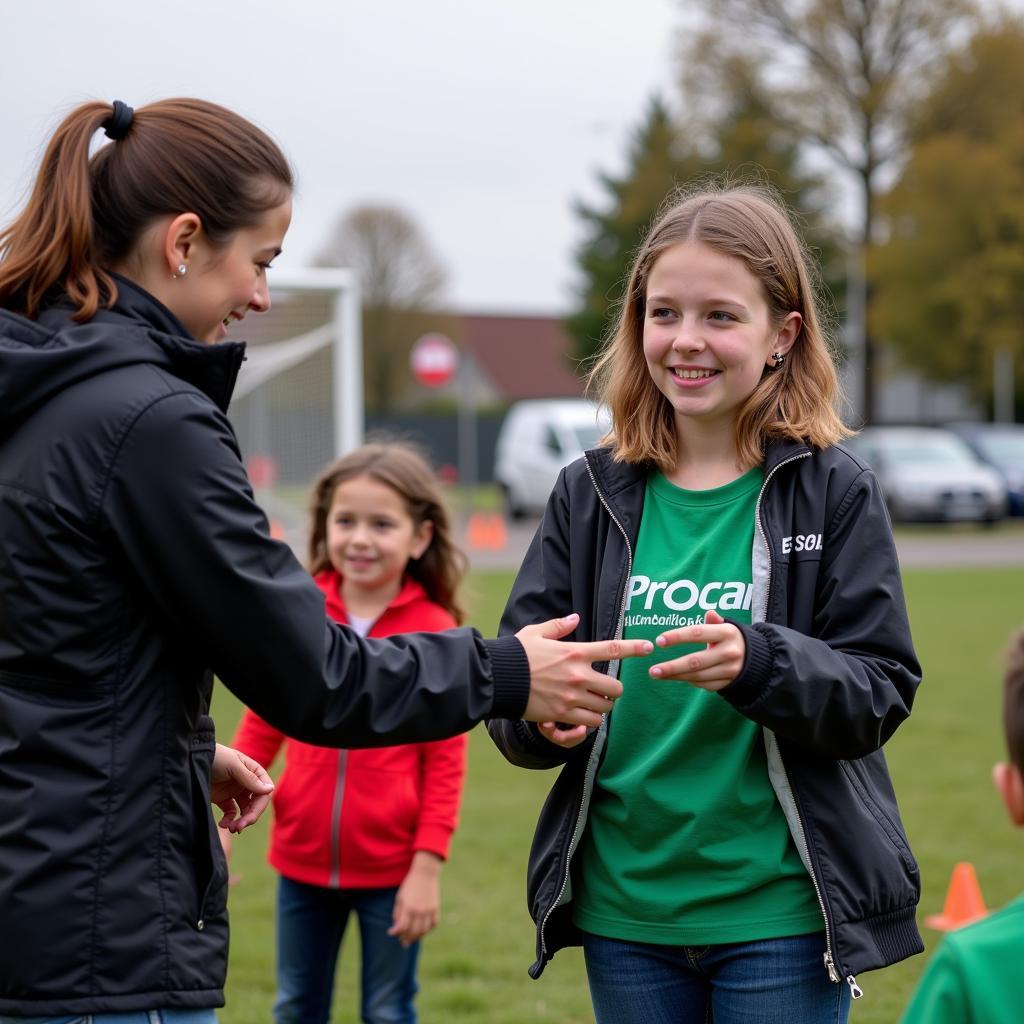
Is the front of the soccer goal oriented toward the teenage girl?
yes

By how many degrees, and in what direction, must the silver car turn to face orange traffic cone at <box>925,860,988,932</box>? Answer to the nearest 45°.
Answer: approximately 45° to its right

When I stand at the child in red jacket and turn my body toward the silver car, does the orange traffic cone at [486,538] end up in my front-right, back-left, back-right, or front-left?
front-left

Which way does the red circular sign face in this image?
toward the camera

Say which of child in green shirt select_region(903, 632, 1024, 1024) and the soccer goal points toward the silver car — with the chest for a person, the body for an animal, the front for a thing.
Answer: the child in green shirt

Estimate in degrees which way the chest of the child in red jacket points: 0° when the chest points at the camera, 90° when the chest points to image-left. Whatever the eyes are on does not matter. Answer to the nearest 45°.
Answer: approximately 0°

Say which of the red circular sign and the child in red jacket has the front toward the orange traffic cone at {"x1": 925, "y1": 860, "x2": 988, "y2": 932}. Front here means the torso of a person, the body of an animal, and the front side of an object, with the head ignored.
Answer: the red circular sign

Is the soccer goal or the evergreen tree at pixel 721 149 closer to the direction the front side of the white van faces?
the soccer goal

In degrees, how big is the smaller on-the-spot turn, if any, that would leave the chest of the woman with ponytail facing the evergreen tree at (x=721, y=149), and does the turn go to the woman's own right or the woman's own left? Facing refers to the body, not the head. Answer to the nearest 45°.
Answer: approximately 45° to the woman's own left

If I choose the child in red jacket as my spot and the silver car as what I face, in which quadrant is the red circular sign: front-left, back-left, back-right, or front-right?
front-left

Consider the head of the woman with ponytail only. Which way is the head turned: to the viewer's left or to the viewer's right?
to the viewer's right

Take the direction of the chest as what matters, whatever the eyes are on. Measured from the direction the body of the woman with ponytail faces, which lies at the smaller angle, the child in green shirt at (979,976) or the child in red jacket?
the child in green shirt

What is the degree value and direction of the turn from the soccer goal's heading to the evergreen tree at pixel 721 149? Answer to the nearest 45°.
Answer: approximately 180°

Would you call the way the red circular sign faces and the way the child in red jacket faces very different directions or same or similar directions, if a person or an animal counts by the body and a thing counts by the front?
same or similar directions

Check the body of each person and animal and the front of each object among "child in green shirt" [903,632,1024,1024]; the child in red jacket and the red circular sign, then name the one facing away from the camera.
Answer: the child in green shirt

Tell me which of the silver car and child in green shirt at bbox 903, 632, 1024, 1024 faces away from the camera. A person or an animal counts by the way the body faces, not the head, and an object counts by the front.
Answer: the child in green shirt

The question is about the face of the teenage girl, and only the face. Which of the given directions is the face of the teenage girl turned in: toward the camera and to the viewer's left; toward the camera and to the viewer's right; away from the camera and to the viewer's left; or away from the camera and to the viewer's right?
toward the camera and to the viewer's left

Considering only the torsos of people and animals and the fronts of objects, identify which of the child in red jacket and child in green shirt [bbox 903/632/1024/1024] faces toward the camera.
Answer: the child in red jacket

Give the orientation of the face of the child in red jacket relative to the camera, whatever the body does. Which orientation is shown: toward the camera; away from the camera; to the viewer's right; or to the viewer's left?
toward the camera

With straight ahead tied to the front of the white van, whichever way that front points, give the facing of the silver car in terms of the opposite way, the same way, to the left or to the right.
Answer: the same way

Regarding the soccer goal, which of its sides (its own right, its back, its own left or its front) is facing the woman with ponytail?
front

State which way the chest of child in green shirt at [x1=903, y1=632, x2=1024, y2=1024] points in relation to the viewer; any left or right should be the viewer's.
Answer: facing away from the viewer
